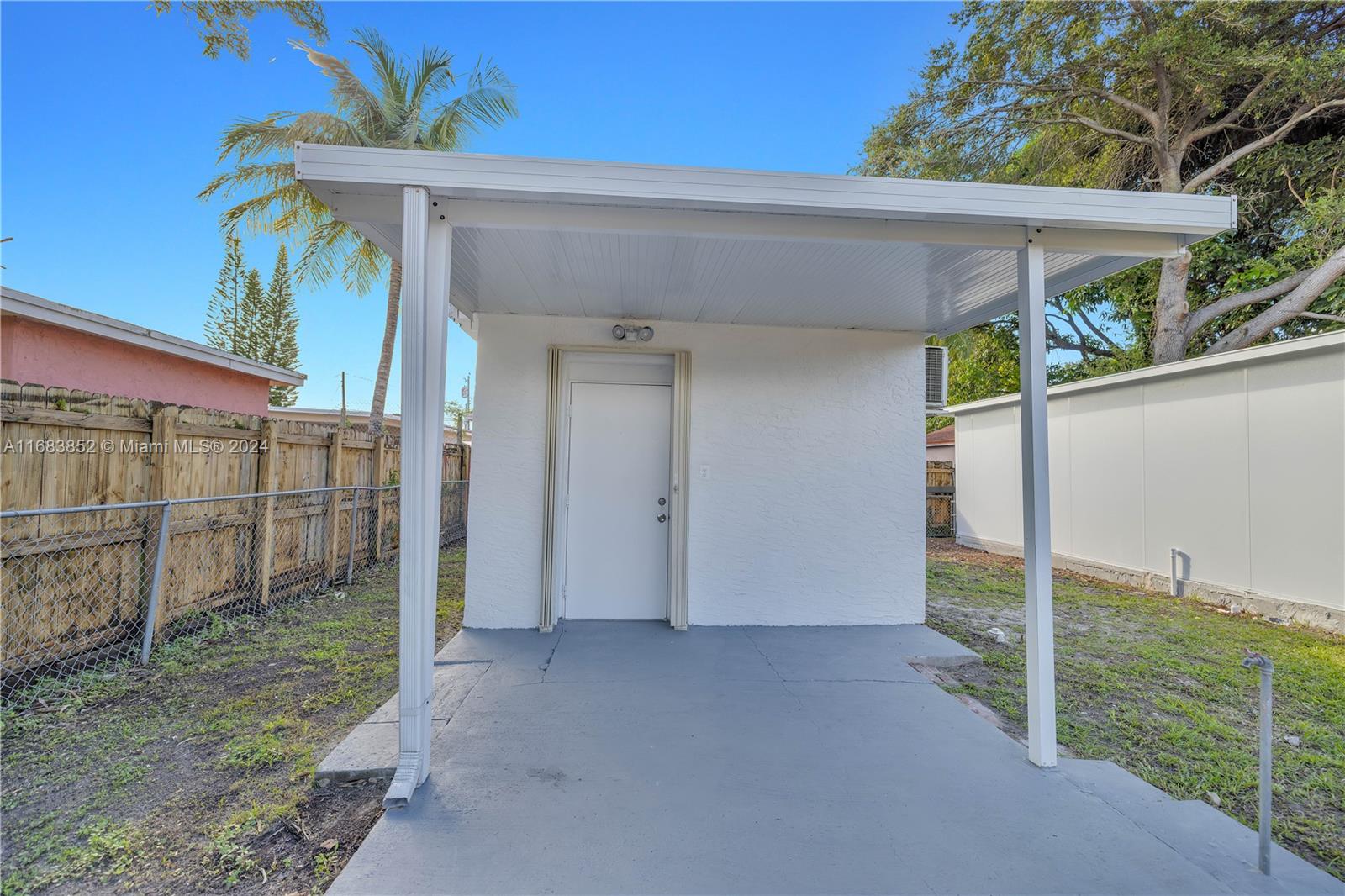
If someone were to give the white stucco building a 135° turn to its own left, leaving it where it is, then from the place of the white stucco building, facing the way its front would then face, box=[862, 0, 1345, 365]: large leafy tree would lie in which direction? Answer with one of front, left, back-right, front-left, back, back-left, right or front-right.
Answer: front

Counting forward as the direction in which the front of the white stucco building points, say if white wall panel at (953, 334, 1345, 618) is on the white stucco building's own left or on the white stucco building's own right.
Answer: on the white stucco building's own left

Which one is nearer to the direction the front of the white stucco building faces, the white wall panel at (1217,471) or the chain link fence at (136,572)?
the chain link fence

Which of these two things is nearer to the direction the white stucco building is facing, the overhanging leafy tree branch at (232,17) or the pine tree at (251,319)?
the overhanging leafy tree branch

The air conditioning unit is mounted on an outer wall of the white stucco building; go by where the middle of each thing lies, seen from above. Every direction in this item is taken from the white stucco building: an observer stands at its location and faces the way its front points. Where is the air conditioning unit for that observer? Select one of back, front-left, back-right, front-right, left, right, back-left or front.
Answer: back-left

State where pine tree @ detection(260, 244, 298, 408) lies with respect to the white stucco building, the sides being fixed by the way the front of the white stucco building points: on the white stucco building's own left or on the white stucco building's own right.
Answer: on the white stucco building's own right

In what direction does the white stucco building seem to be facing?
toward the camera

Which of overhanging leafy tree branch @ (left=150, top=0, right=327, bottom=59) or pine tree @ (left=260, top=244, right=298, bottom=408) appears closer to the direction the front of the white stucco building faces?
the overhanging leafy tree branch

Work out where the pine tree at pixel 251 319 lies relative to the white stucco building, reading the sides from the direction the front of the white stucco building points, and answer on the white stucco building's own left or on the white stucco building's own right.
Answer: on the white stucco building's own right

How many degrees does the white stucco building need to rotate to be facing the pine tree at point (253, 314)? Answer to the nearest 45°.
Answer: approximately 135° to its right

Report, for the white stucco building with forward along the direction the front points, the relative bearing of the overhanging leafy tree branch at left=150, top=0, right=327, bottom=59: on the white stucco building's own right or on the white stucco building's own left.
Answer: on the white stucco building's own right

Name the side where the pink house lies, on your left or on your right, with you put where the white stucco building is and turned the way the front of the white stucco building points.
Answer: on your right

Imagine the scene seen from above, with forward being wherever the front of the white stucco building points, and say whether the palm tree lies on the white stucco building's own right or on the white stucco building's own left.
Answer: on the white stucco building's own right
